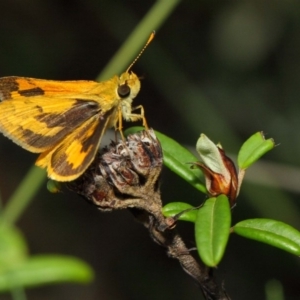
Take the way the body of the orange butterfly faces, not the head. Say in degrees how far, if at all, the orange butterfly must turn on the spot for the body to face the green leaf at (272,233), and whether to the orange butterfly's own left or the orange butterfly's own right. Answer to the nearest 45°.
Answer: approximately 45° to the orange butterfly's own right

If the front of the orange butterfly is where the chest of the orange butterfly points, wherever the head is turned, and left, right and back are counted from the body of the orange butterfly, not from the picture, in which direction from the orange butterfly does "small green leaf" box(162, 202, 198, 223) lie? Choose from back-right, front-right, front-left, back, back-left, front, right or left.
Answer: front-right

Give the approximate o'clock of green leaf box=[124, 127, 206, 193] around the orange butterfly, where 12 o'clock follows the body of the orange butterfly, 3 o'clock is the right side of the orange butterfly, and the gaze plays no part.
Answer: The green leaf is roughly at 1 o'clock from the orange butterfly.

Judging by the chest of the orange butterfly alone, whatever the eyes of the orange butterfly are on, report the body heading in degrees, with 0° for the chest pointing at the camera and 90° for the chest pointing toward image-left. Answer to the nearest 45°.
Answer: approximately 270°

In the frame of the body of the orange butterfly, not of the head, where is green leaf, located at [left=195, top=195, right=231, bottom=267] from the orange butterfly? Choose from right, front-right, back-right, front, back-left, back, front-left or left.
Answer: front-right
